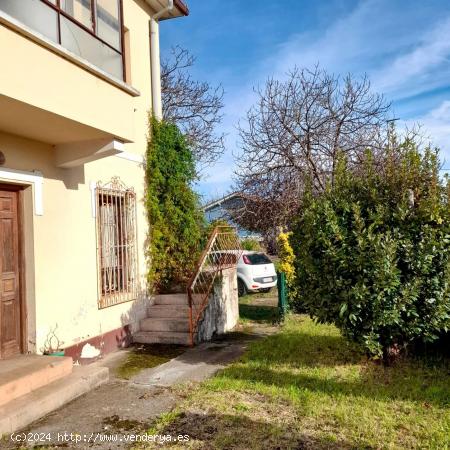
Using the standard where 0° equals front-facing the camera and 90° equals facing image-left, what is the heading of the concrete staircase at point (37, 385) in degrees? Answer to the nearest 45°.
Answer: approximately 315°

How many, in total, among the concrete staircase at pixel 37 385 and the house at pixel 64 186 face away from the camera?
0

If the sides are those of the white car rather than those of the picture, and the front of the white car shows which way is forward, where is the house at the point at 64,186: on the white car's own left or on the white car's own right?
on the white car's own left

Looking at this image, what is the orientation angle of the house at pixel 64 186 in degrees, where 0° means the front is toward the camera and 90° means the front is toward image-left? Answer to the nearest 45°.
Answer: approximately 315°

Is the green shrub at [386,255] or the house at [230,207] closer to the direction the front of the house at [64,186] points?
the green shrub

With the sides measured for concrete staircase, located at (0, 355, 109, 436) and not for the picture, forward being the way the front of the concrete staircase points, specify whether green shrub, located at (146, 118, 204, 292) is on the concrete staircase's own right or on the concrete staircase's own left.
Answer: on the concrete staircase's own left

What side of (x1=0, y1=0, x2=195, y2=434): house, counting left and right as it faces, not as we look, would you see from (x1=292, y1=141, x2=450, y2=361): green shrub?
front

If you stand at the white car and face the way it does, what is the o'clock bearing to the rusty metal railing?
The rusty metal railing is roughly at 8 o'clock from the white car.

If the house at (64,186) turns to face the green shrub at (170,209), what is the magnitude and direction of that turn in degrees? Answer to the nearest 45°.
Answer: approximately 90° to its left

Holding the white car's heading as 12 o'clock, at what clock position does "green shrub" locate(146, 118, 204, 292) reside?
The green shrub is roughly at 8 o'clock from the white car.

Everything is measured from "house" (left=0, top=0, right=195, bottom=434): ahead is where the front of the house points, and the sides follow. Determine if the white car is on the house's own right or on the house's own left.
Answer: on the house's own left

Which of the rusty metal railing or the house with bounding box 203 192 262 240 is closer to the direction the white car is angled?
the house

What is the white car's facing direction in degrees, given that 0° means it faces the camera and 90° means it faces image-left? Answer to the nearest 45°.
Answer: approximately 135°
